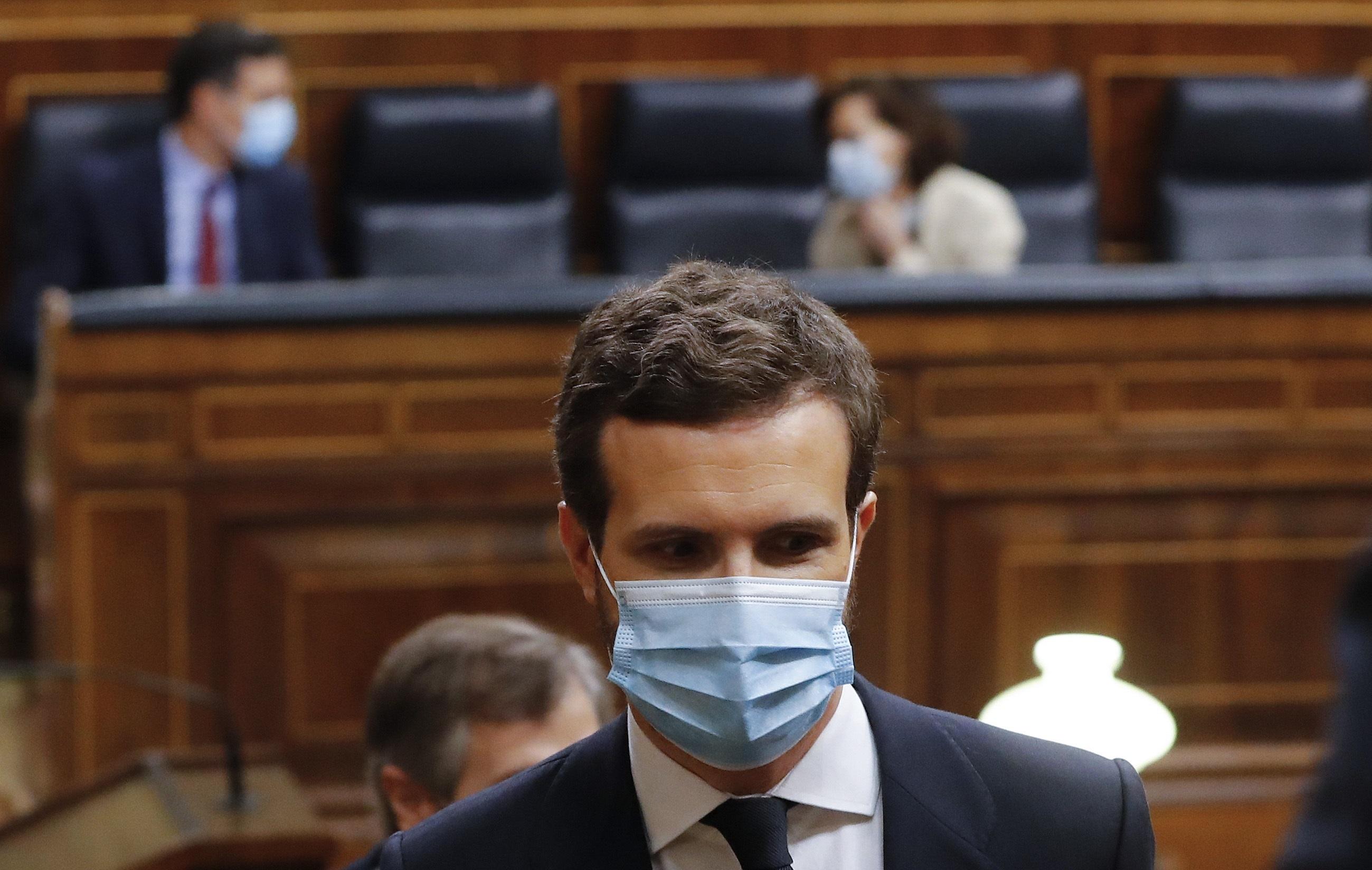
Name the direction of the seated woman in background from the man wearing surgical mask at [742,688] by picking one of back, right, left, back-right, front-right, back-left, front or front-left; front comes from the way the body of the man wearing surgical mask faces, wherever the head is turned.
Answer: back

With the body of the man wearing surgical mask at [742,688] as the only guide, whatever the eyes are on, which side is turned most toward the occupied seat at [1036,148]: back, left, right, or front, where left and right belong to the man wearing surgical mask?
back

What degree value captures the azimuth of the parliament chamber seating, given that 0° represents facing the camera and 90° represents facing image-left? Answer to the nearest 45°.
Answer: approximately 0°

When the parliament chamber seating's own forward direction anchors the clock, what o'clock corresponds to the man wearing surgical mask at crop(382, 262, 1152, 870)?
The man wearing surgical mask is roughly at 12 o'clock from the parliament chamber seating.

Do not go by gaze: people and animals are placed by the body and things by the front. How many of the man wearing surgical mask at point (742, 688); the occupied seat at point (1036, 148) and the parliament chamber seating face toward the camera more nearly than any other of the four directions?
3

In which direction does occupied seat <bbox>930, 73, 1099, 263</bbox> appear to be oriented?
toward the camera

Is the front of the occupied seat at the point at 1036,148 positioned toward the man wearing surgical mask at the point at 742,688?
yes

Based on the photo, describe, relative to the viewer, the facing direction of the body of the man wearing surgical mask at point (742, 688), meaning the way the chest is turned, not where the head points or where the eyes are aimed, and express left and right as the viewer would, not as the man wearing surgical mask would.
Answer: facing the viewer

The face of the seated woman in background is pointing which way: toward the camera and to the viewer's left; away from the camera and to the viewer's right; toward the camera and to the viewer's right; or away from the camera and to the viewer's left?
toward the camera and to the viewer's left

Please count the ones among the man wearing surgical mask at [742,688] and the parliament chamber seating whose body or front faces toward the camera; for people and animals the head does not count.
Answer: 2

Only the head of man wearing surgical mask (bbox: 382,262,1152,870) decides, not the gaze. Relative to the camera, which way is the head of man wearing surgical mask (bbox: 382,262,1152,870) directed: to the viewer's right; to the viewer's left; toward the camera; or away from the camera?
toward the camera
